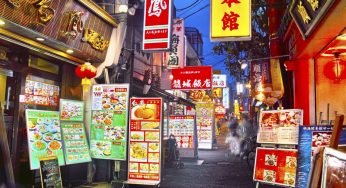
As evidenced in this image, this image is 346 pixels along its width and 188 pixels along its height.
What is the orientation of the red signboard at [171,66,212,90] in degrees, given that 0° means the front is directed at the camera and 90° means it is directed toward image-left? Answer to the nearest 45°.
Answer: approximately 0°

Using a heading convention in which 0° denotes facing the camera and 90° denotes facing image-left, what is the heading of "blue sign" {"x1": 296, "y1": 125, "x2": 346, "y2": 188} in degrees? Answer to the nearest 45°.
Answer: approximately 0°

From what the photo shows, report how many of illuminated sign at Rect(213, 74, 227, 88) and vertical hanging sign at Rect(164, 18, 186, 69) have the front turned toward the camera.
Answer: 2

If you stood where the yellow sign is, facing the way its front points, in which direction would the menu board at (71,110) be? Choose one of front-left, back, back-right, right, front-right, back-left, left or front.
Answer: right

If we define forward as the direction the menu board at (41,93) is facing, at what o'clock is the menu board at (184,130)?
the menu board at (184,130) is roughly at 9 o'clock from the menu board at (41,93).

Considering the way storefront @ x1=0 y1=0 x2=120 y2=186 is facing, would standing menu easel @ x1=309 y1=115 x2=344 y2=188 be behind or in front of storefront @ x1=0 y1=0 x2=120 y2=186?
in front

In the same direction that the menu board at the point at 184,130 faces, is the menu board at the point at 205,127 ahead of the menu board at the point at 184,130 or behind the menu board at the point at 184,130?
behind

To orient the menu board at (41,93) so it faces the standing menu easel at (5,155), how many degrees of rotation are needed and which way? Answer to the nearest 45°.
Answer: approximately 45° to its right

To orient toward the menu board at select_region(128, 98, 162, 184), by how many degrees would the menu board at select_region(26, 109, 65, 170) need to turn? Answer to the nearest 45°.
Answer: approximately 45° to its left

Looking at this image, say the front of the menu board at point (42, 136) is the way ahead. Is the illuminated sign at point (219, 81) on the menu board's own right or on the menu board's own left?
on the menu board's own left

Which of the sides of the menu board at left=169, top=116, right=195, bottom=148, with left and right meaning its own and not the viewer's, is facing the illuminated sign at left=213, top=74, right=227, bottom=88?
back
